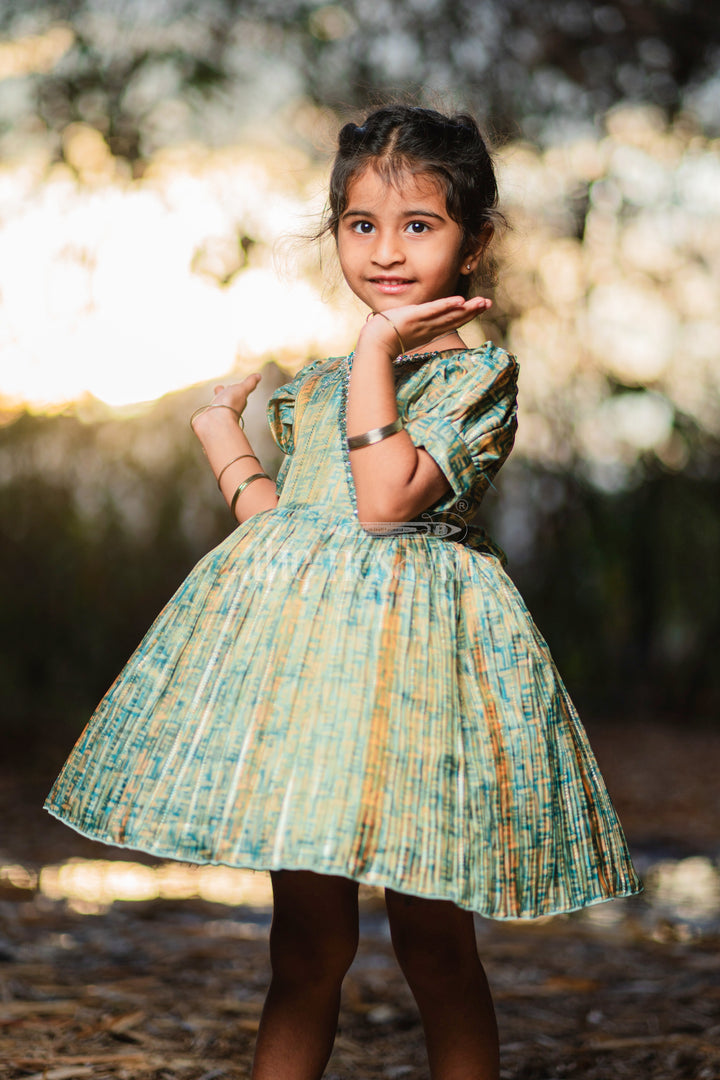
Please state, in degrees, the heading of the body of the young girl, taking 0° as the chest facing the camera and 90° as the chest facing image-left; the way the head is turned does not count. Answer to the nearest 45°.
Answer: approximately 45°

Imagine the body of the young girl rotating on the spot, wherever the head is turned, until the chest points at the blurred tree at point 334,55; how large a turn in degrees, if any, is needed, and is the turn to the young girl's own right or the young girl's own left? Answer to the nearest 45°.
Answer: approximately 135° to the young girl's own right
